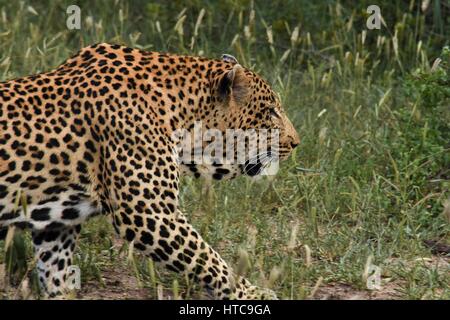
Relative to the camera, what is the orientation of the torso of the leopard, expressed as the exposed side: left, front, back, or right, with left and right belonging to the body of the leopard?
right
